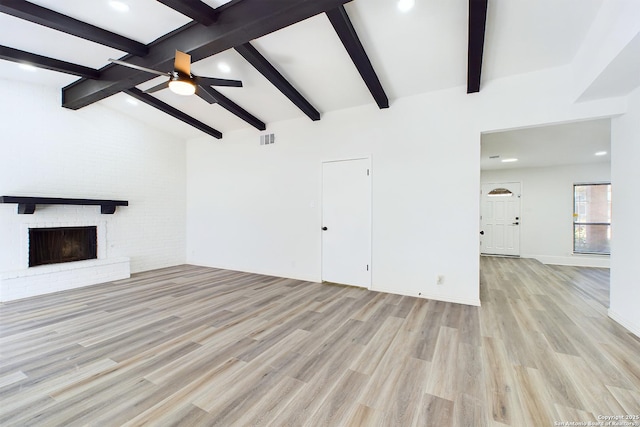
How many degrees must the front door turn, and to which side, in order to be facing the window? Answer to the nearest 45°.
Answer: approximately 90° to its left

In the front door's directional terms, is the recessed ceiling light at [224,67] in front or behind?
in front

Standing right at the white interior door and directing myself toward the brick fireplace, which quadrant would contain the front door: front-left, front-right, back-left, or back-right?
back-right

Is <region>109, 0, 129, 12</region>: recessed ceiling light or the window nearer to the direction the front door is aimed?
the recessed ceiling light

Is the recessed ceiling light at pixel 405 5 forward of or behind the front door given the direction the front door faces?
forward

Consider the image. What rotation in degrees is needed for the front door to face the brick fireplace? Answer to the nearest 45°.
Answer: approximately 45° to its right

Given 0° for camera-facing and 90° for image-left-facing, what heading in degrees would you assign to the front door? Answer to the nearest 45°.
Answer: approximately 0°

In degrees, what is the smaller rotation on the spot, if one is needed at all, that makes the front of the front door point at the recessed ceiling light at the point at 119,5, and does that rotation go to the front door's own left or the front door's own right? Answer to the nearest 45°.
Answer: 0° — it already faces it

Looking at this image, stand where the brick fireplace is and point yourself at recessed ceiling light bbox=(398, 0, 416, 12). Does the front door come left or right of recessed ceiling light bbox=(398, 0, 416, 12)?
left

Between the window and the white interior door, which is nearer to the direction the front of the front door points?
the white interior door

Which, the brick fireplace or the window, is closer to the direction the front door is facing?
the brick fireplace
